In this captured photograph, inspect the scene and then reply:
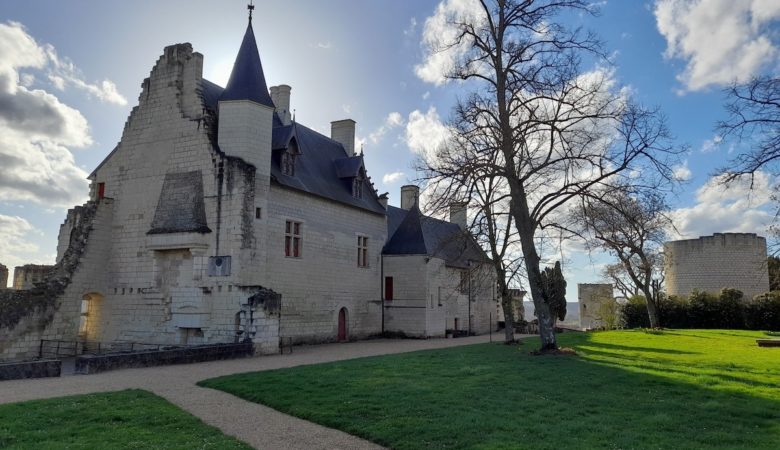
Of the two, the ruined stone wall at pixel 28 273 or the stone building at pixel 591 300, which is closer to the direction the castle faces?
the stone building

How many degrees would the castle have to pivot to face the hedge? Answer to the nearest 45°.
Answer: approximately 45° to its left

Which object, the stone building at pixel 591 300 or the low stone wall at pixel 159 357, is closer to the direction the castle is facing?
the low stone wall

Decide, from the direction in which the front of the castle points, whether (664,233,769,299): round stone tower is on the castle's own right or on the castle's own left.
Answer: on the castle's own left

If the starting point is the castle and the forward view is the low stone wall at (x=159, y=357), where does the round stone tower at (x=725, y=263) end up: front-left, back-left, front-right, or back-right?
back-left

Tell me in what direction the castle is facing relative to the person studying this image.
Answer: facing the viewer and to the right of the viewer

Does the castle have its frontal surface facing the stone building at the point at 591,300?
no

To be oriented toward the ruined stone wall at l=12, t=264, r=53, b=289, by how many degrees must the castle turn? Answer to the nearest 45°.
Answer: approximately 180°

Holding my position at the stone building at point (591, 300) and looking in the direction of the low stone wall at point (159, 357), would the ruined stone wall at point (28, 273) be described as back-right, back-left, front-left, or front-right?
front-right

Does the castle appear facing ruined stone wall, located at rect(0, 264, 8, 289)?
no

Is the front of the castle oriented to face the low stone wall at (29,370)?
no

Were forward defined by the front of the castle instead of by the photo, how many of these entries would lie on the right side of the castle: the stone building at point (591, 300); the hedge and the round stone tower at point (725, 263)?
0
